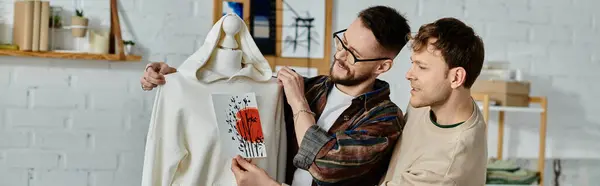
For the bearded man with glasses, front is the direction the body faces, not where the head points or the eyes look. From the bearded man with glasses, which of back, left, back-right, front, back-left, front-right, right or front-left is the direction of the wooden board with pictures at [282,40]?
back-right

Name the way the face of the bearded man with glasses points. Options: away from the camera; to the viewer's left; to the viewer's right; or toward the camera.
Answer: to the viewer's left

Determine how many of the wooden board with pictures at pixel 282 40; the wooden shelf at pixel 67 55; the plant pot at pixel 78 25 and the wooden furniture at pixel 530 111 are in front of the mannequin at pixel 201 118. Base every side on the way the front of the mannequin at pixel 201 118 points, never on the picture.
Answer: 0

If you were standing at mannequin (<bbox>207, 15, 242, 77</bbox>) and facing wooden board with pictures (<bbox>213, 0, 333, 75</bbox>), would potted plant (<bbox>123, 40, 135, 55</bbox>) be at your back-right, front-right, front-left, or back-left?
front-left

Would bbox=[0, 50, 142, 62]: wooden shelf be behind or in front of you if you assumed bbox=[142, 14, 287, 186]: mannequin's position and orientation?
behind

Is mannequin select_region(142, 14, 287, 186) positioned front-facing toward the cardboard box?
no

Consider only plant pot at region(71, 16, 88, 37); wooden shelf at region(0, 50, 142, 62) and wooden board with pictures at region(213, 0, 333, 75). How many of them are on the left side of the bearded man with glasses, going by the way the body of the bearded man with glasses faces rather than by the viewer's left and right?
0

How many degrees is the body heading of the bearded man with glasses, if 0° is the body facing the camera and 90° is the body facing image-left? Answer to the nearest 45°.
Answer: approximately 45°

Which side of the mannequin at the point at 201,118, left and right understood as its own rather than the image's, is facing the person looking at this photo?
front

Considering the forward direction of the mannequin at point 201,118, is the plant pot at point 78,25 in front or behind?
behind

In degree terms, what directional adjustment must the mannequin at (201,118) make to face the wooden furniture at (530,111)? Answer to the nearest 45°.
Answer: approximately 135° to its left

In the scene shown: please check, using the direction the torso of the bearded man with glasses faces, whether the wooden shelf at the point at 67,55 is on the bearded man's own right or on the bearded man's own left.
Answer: on the bearded man's own right
